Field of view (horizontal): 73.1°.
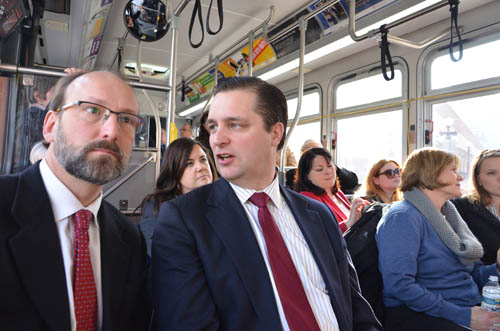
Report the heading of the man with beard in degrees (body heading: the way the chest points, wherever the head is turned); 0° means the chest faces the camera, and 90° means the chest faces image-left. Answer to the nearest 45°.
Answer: approximately 315°

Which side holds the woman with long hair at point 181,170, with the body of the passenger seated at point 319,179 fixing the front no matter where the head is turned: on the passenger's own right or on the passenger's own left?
on the passenger's own right

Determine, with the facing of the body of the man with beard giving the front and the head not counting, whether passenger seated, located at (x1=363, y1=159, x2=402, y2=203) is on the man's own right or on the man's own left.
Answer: on the man's own left

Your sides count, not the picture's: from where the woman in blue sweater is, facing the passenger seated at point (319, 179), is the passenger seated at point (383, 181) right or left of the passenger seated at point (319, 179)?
right
